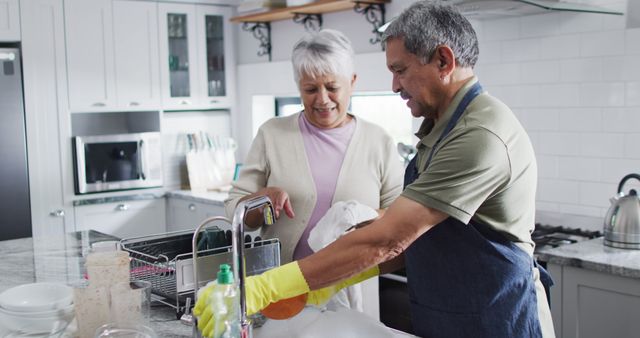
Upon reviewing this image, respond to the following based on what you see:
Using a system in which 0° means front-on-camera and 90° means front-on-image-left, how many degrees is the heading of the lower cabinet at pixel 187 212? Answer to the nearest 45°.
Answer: approximately 45°

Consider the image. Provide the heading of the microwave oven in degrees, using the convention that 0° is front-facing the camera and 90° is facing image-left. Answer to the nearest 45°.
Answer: approximately 315°

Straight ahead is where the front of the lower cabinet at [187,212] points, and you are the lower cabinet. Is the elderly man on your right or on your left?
on your left

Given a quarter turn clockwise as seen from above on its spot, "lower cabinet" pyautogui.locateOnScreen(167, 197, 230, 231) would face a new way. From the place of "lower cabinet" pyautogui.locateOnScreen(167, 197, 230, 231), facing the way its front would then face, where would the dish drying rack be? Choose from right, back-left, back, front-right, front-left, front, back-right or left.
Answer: back-left

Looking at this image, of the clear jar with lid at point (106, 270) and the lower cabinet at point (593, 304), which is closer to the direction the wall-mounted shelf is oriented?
the clear jar with lid

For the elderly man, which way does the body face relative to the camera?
to the viewer's left
